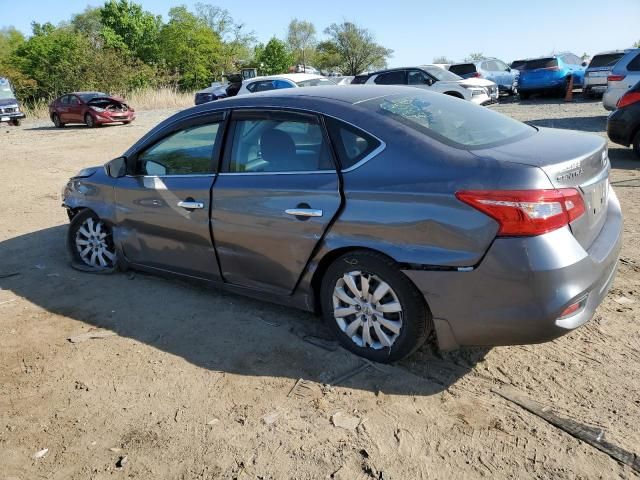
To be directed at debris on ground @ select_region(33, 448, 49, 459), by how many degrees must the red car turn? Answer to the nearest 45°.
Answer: approximately 45° to its right

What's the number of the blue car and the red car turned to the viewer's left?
0

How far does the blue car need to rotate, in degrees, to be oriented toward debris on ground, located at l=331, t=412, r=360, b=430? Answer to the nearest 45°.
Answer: approximately 135° to its right

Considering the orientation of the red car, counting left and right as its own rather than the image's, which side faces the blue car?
front

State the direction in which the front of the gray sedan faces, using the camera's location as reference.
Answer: facing away from the viewer and to the left of the viewer

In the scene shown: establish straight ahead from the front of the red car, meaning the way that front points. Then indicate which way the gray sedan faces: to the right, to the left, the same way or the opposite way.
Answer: the opposite way

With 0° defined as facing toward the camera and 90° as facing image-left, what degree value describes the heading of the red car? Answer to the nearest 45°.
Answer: approximately 315°

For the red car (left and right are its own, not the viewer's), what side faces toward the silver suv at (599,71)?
front

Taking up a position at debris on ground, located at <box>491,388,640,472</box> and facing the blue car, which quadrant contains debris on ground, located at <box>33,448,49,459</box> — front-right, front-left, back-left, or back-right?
back-left

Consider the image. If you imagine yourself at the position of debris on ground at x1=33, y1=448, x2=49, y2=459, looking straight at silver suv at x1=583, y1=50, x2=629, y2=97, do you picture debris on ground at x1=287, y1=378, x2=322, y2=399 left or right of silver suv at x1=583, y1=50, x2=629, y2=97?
right

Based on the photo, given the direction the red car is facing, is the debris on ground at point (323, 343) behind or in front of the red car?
in front

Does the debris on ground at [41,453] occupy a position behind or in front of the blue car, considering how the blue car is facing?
behind

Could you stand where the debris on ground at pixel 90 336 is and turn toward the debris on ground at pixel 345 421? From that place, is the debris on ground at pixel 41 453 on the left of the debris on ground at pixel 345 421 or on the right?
right

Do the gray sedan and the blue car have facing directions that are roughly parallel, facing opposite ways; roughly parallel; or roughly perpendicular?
roughly perpendicular
